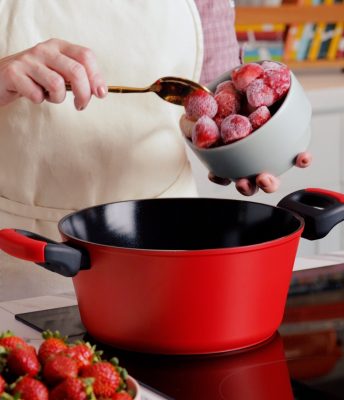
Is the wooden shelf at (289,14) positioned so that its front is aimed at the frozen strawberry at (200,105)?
yes

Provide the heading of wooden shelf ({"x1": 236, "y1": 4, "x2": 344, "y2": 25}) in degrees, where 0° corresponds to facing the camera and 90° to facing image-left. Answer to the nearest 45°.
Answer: approximately 0°

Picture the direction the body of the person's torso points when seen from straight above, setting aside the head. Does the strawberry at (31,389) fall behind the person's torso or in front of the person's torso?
in front

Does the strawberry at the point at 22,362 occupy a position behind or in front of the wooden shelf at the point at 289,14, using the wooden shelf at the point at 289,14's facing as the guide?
in front

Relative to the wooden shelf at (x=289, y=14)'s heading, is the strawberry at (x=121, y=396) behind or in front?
in front

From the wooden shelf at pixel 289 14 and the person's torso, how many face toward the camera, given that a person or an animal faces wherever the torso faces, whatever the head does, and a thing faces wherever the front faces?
2

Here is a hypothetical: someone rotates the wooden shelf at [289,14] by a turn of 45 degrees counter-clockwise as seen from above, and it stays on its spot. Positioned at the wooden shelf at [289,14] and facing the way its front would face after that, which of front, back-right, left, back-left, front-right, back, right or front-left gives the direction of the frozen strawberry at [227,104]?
front-right

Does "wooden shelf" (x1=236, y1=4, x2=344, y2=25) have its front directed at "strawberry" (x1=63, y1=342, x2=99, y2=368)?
yes

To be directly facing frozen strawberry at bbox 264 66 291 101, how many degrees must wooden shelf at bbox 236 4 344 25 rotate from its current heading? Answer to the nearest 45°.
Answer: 0° — it already faces it

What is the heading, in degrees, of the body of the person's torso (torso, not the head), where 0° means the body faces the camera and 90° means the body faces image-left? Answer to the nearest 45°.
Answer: approximately 0°
